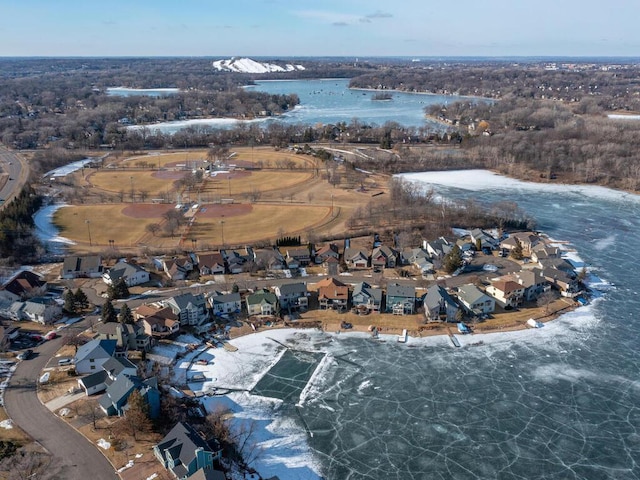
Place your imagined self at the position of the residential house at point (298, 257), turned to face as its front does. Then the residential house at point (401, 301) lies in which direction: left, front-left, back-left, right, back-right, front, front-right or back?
front-left

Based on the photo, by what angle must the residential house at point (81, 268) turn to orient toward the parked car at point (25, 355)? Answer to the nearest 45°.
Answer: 0° — it already faces it

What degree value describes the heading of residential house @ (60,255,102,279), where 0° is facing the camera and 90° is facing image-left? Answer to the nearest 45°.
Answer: approximately 0°

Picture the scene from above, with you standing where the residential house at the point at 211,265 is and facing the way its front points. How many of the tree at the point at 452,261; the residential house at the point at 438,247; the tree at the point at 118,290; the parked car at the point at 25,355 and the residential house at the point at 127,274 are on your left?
2

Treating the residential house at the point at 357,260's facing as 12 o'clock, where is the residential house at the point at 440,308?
the residential house at the point at 440,308 is roughly at 11 o'clock from the residential house at the point at 357,260.

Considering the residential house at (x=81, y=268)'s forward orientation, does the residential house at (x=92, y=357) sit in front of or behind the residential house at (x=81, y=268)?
in front

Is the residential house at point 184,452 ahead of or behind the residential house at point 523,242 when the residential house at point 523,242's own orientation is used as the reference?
ahead

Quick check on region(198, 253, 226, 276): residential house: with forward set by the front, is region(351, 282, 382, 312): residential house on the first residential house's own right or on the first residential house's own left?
on the first residential house's own left

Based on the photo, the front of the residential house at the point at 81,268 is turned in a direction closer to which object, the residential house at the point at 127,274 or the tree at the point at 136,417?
the tree

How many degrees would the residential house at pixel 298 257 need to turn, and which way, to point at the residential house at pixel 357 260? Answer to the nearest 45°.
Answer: approximately 90° to its left
